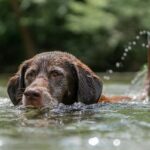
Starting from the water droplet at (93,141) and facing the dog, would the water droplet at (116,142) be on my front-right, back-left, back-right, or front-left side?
back-right

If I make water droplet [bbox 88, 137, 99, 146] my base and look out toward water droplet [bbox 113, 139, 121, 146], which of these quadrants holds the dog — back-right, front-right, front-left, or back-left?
back-left

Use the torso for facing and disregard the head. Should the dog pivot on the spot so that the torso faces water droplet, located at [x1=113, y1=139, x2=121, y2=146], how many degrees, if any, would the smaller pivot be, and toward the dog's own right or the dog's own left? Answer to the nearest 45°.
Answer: approximately 45° to the dog's own left

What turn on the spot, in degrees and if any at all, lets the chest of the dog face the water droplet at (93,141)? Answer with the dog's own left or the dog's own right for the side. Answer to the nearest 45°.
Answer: approximately 45° to the dog's own left

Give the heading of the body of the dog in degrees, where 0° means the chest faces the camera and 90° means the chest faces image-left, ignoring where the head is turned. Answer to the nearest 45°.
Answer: approximately 45°
